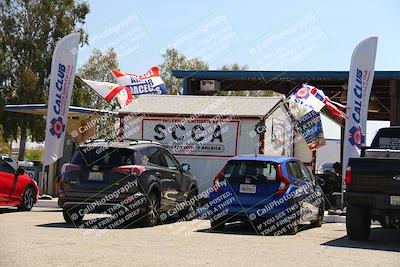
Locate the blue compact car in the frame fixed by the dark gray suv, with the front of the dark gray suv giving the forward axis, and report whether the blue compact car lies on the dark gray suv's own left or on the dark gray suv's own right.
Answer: on the dark gray suv's own right

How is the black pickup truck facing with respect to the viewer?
away from the camera

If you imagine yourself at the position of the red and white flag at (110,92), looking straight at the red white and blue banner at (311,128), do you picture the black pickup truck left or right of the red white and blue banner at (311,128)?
right

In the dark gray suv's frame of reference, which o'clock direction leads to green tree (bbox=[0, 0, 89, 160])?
The green tree is roughly at 10 o'clock from the dark gray suv.

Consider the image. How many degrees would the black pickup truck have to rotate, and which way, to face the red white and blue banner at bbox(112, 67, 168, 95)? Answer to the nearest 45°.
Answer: approximately 45° to its left

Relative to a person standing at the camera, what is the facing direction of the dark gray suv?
facing away from the viewer and to the right of the viewer

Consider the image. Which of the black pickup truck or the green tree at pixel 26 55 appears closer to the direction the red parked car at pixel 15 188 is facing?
the green tree

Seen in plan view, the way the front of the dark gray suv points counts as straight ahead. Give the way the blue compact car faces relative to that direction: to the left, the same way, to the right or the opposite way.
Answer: the same way

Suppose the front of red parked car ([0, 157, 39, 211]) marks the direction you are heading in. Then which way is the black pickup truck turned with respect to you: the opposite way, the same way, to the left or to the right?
the same way

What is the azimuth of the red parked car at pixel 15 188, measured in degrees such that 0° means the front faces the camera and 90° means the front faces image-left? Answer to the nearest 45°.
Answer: approximately 225°

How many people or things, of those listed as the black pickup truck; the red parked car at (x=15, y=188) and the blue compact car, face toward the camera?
0

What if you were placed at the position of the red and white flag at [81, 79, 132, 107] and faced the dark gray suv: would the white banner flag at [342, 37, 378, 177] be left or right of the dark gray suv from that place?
left

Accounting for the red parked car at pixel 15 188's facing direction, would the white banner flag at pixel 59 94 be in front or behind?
in front

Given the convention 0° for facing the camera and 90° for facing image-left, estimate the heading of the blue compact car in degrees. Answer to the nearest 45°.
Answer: approximately 225°
